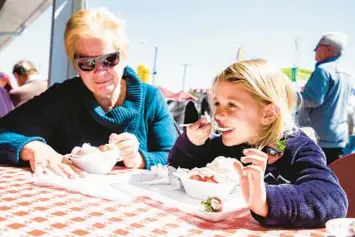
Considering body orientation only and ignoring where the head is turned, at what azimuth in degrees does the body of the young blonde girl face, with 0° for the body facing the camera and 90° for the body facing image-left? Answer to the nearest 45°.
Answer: approximately 45°

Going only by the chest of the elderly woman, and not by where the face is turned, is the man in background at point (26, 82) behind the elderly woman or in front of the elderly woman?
behind

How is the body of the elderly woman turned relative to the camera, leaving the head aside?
toward the camera

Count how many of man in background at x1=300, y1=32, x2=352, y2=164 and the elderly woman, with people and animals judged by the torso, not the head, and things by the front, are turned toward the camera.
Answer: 1

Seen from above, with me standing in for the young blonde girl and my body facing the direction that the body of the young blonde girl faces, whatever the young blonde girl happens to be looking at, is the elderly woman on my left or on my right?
on my right

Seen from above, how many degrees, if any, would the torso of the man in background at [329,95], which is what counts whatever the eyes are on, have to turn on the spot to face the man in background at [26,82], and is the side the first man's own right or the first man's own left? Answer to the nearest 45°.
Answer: approximately 45° to the first man's own left

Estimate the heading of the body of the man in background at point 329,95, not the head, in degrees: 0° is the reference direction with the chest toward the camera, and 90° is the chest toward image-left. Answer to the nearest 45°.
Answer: approximately 135°

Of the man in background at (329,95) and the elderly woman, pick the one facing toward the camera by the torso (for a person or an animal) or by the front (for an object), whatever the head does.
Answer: the elderly woman

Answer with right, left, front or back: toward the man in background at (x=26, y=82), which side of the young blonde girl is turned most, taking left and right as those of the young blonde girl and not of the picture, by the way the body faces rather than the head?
right

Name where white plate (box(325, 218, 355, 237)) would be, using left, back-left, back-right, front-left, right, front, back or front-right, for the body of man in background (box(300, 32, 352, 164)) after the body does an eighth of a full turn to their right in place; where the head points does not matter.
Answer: back

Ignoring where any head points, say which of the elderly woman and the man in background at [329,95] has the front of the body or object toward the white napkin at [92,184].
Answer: the elderly woman
